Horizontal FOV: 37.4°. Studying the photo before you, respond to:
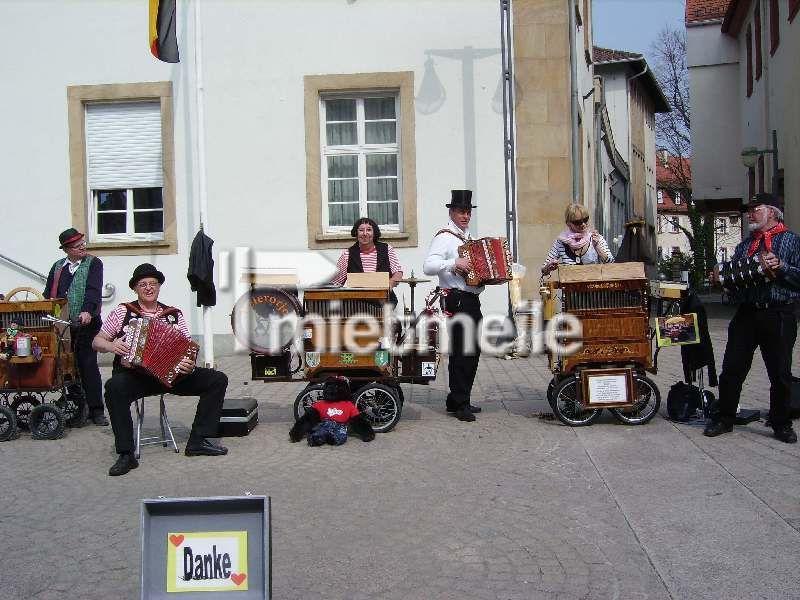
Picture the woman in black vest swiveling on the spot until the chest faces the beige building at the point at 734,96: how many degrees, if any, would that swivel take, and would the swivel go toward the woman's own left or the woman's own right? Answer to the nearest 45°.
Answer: approximately 135° to the woman's own left

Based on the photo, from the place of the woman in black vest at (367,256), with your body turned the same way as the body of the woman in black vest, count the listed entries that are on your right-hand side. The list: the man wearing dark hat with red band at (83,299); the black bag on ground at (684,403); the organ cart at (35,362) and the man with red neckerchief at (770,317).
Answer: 2

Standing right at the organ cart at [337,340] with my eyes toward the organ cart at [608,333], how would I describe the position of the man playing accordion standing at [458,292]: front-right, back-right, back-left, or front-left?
front-left

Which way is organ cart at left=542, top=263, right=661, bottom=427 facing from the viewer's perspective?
toward the camera

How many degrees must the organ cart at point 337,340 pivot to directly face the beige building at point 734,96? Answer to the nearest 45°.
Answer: approximately 135° to its left

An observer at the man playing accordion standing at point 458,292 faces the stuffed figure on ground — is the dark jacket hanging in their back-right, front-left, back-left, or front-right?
front-right

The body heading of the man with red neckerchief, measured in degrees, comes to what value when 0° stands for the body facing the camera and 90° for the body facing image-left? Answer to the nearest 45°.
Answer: approximately 45°

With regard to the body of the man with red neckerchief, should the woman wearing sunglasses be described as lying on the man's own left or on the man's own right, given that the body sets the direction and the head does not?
on the man's own right

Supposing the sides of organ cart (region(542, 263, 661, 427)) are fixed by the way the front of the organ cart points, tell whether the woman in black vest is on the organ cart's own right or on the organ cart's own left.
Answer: on the organ cart's own right

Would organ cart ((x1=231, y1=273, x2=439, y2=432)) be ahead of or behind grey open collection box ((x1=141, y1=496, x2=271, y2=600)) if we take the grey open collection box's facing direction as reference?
behind

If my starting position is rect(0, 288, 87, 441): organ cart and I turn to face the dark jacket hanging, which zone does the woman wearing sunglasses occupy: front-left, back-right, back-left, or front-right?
front-right

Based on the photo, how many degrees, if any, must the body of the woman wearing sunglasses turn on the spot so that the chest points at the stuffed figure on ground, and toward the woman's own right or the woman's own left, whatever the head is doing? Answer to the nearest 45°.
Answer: approximately 45° to the woman's own right

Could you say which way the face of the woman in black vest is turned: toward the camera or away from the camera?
toward the camera

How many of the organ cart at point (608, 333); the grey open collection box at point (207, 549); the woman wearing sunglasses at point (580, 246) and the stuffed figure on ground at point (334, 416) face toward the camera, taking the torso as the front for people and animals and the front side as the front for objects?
4

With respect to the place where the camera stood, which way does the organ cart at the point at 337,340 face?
facing the viewer

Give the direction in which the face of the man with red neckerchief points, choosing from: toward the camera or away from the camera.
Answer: toward the camera
